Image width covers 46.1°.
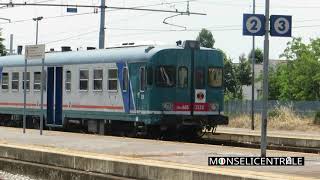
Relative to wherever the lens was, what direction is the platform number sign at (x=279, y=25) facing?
facing the viewer

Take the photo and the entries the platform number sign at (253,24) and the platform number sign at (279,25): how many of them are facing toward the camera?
2

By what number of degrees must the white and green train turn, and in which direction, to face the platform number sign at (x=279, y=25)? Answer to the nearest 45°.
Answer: approximately 45° to its right

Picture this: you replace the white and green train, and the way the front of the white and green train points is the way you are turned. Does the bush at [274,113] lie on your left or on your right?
on your left

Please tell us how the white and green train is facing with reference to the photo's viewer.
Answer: facing the viewer and to the right of the viewer

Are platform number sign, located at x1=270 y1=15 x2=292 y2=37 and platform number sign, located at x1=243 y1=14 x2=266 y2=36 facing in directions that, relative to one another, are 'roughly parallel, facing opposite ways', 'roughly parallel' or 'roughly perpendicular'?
roughly parallel

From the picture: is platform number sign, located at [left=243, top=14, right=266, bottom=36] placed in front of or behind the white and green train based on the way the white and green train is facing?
in front

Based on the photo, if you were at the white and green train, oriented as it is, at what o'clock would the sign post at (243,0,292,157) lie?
The sign post is roughly at 1 o'clock from the white and green train.

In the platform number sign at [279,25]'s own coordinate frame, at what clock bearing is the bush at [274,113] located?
The bush is roughly at 6 o'clock from the platform number sign.

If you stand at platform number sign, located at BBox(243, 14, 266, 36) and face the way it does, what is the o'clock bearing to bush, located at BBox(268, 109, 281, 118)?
The bush is roughly at 6 o'clock from the platform number sign.

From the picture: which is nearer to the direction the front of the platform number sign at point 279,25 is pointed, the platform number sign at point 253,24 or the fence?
the platform number sign

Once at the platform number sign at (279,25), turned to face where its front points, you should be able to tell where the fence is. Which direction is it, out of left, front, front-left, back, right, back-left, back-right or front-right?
back

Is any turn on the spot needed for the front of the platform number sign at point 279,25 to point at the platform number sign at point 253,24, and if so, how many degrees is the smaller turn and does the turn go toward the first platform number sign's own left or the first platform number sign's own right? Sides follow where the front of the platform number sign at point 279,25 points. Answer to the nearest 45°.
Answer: approximately 90° to the first platform number sign's own right

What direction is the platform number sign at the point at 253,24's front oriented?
toward the camera
